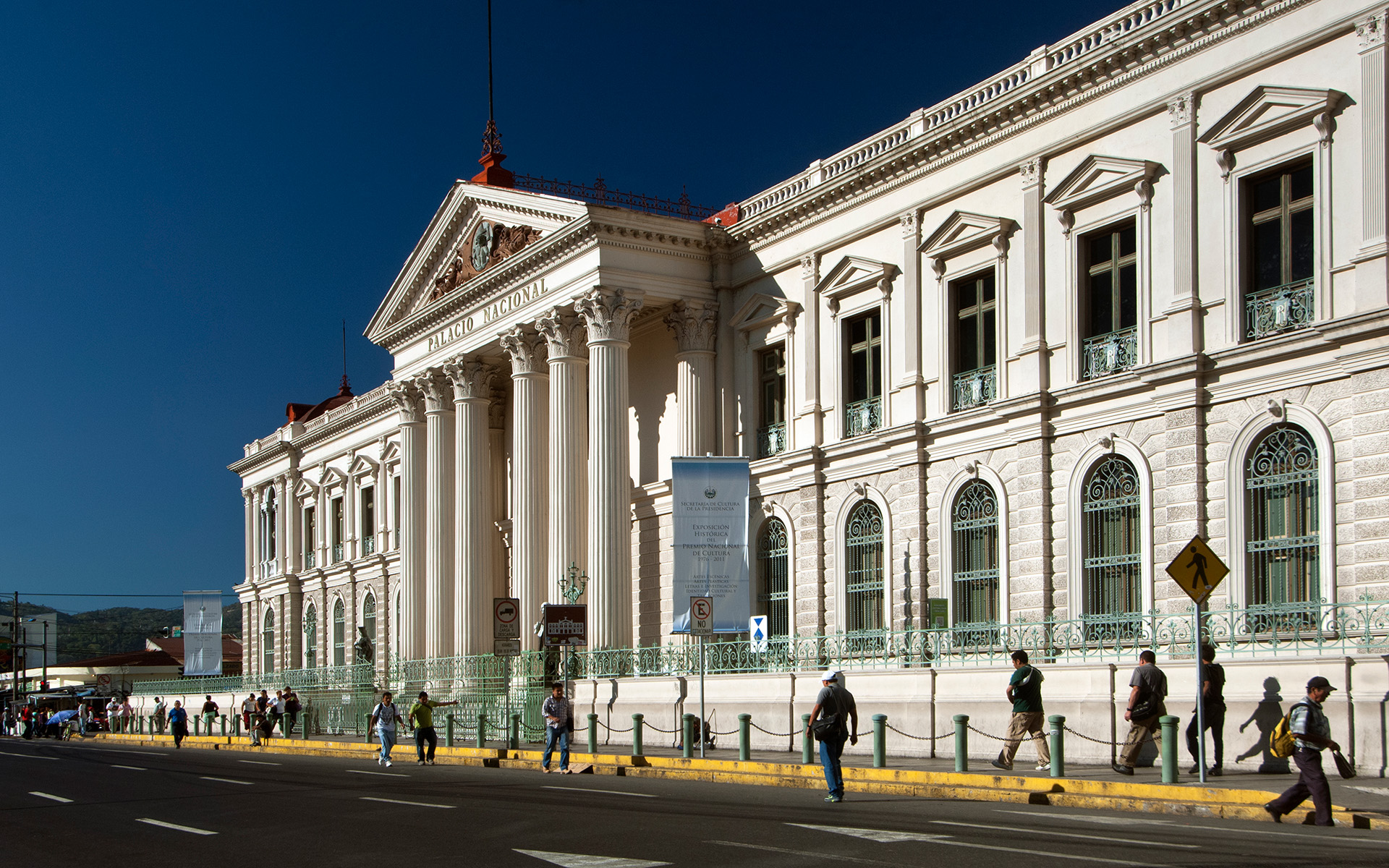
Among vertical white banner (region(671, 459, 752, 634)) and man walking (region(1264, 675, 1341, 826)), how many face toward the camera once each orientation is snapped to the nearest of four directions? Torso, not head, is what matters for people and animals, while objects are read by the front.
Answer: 1

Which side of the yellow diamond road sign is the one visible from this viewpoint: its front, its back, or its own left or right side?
front

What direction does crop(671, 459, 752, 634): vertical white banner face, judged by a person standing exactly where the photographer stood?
facing the viewer

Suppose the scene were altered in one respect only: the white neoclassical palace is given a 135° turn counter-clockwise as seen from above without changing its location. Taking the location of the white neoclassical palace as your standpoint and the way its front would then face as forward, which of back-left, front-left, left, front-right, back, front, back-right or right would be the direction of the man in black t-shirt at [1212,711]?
right

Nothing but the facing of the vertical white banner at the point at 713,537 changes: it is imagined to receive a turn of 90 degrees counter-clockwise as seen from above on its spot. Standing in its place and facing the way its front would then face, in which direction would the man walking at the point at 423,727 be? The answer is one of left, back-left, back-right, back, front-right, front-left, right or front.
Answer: back
